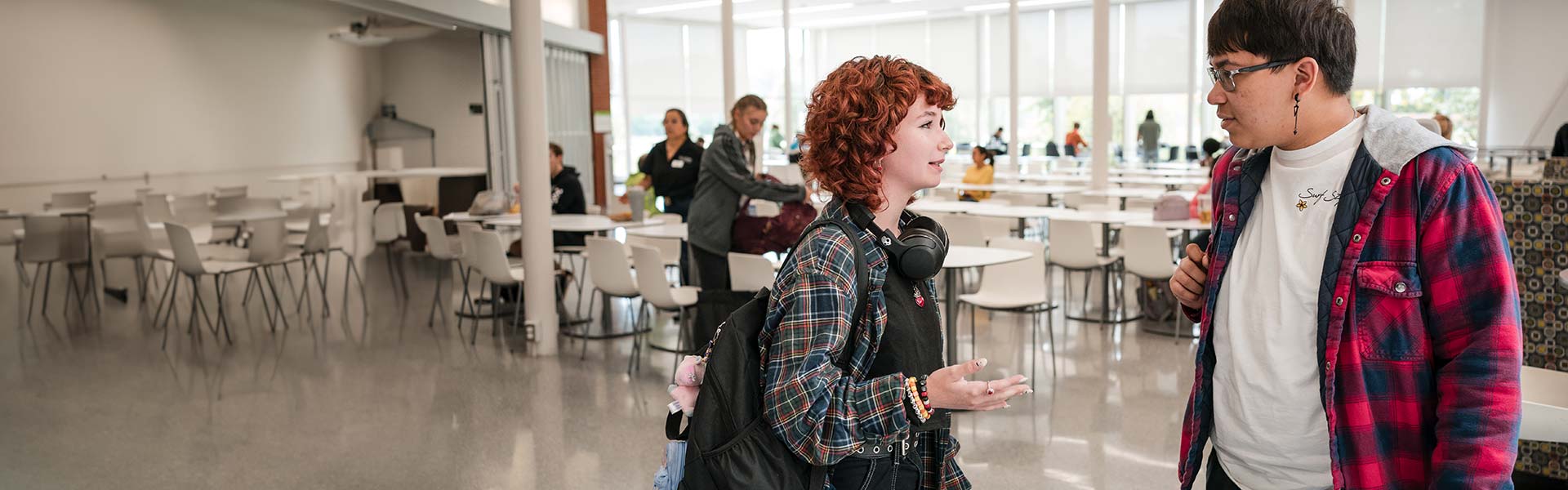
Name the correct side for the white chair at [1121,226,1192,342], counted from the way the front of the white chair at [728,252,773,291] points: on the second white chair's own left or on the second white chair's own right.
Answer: on the second white chair's own right

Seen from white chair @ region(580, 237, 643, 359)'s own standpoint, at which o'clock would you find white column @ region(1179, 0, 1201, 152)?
The white column is roughly at 12 o'clock from the white chair.

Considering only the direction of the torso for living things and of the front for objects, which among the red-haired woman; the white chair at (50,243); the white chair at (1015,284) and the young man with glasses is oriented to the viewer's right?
the red-haired woman

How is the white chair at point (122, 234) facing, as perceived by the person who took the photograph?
facing away from the viewer and to the right of the viewer

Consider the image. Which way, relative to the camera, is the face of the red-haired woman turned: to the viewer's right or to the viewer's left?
to the viewer's right

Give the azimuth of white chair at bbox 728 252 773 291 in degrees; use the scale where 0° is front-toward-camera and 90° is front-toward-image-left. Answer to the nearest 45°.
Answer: approximately 180°

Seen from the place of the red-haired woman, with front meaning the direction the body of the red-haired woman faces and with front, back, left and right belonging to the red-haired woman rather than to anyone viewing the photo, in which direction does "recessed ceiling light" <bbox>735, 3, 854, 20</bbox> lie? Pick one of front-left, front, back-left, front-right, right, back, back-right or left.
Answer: left

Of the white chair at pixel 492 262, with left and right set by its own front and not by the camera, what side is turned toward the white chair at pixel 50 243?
left

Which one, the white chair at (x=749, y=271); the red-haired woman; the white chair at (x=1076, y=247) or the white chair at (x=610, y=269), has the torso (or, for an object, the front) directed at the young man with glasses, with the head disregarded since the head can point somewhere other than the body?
the red-haired woman

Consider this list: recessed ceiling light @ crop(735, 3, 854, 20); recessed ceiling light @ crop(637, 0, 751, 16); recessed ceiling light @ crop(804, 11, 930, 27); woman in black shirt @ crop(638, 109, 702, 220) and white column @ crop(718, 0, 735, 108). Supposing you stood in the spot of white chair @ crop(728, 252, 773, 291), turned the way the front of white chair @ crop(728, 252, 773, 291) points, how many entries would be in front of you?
5

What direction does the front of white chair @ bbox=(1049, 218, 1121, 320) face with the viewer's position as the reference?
facing away from the viewer and to the right of the viewer

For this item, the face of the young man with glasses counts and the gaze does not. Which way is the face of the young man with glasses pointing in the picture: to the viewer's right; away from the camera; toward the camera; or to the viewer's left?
to the viewer's left

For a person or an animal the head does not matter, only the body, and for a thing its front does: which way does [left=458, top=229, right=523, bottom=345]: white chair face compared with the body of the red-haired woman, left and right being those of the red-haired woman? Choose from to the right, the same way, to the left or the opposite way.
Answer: to the left

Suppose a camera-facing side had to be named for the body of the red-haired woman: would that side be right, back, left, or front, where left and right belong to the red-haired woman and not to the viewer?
right
